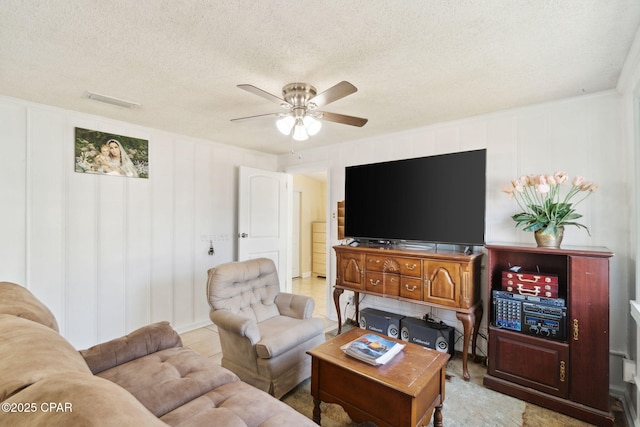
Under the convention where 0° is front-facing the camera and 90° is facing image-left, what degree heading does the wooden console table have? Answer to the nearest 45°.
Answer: approximately 45°

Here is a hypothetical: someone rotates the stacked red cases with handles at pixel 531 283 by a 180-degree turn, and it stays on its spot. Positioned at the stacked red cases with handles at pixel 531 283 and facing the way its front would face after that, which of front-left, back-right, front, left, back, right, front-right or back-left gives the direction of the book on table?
back-left

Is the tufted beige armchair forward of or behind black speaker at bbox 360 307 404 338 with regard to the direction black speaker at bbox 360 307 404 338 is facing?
forward

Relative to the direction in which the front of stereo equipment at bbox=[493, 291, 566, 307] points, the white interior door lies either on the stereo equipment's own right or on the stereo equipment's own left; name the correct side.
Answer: on the stereo equipment's own right

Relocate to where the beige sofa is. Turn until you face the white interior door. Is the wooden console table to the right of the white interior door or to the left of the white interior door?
right

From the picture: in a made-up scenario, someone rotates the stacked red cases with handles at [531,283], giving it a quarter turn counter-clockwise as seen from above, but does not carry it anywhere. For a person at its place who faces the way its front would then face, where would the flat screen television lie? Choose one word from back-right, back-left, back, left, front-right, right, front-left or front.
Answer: back

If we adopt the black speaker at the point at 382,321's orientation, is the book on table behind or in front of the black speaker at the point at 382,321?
in front

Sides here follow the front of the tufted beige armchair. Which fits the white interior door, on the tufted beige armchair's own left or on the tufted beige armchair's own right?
on the tufted beige armchair's own left

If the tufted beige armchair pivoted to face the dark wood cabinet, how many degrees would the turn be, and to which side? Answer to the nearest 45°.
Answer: approximately 45° to its left

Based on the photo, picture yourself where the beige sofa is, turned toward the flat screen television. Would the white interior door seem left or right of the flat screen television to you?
left
